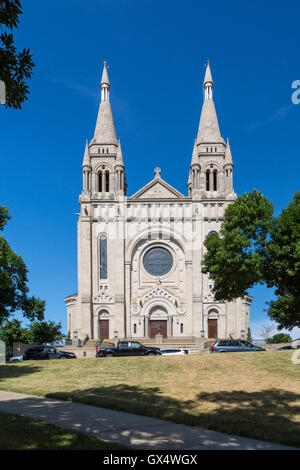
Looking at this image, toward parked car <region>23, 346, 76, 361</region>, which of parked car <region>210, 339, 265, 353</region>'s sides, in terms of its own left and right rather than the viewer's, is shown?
back

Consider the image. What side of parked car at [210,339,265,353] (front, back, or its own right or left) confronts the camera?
right
